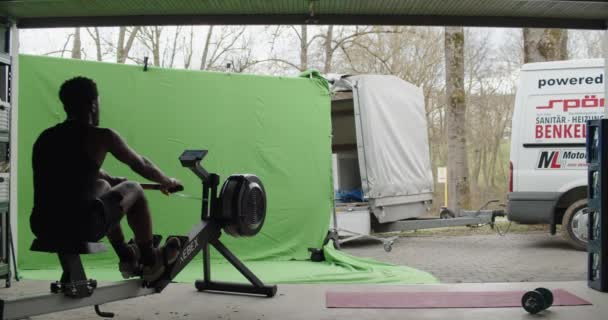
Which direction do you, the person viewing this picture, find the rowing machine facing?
facing away from the viewer and to the right of the viewer

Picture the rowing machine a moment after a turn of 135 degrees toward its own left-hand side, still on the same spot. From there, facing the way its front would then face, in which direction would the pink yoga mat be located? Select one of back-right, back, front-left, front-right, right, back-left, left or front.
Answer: back

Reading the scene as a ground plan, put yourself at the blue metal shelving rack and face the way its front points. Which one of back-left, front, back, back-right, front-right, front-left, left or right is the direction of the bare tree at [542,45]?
right

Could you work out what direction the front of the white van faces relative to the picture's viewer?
facing to the right of the viewer

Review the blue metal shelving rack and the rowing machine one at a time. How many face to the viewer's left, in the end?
1

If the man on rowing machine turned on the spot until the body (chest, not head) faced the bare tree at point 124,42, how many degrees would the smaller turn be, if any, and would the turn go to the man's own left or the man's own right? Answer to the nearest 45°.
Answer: approximately 45° to the man's own left

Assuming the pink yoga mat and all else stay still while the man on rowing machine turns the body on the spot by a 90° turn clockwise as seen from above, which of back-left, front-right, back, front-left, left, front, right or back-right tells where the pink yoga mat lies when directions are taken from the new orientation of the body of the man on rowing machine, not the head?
front-left

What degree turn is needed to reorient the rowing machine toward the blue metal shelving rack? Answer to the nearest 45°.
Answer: approximately 45° to its right

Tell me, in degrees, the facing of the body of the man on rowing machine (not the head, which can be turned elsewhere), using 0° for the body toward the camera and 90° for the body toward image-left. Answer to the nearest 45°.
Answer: approximately 225°

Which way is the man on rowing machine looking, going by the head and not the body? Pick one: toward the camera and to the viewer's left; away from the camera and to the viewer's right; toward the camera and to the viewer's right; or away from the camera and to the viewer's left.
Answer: away from the camera and to the viewer's right

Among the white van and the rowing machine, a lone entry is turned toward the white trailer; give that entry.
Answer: the rowing machine

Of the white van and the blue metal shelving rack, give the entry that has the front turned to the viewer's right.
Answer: the white van

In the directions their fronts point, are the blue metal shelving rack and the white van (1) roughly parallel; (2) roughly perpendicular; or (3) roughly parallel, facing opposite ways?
roughly parallel, facing opposite ways

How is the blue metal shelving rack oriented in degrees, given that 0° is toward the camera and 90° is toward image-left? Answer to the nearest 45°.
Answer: approximately 90°
